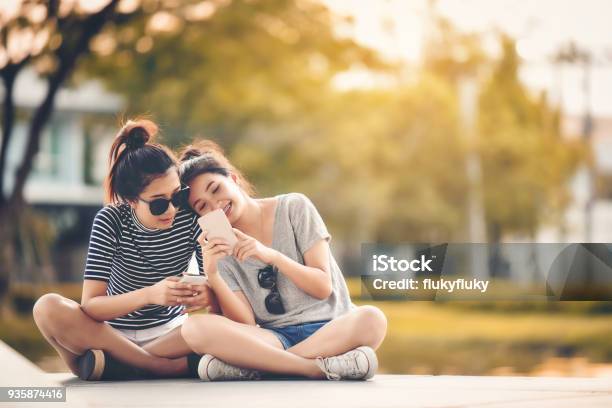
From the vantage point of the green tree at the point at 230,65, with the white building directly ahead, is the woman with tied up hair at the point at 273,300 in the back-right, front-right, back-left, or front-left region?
back-left

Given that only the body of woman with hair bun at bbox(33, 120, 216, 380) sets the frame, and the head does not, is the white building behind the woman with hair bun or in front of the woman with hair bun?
behind

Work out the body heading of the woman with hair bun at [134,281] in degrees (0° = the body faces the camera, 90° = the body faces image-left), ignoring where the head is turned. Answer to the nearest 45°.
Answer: approximately 315°

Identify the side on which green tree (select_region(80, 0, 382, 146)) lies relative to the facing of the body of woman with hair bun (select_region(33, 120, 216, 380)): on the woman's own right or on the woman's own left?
on the woman's own left
